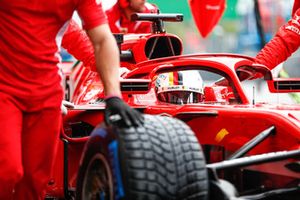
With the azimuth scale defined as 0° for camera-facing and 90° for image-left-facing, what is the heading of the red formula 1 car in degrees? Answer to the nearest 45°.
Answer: approximately 315°

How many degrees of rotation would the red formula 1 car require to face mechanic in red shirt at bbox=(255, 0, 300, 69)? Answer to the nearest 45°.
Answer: approximately 90° to its left

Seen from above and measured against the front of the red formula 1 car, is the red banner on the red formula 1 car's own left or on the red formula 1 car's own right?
on the red formula 1 car's own left
